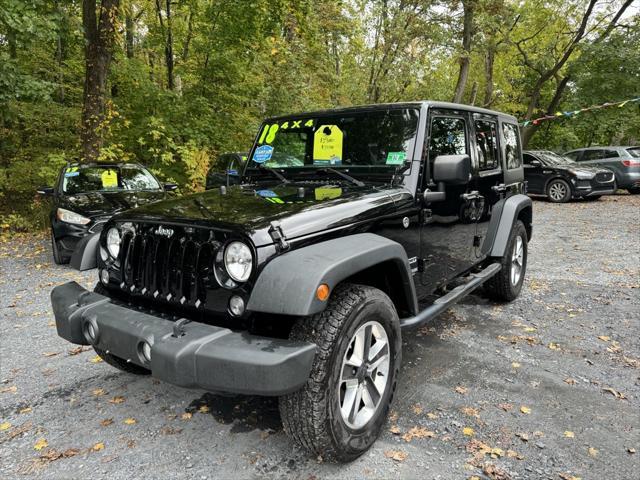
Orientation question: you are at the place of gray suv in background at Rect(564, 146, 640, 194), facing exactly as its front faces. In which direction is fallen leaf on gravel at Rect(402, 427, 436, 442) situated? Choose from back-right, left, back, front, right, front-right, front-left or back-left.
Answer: back-left

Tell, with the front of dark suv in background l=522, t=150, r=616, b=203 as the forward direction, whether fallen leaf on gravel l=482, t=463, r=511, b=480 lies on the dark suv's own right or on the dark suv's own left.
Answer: on the dark suv's own right

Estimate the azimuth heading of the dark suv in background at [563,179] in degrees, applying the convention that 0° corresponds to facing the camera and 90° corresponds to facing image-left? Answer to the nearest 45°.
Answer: approximately 315°

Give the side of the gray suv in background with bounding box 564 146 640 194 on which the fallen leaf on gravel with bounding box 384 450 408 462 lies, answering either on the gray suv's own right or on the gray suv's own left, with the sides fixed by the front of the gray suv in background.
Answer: on the gray suv's own left

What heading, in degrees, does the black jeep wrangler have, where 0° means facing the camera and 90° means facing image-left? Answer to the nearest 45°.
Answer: approximately 45°

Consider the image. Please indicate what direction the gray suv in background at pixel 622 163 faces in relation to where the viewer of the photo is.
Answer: facing away from the viewer and to the left of the viewer

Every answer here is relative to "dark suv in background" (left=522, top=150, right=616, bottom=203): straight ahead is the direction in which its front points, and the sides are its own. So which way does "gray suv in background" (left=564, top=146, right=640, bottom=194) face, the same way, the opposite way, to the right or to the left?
the opposite way

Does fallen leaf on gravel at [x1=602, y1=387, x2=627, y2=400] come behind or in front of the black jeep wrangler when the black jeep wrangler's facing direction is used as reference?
behind

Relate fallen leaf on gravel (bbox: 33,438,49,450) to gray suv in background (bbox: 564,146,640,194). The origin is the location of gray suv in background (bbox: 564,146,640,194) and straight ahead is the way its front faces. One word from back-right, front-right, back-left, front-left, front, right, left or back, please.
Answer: back-left

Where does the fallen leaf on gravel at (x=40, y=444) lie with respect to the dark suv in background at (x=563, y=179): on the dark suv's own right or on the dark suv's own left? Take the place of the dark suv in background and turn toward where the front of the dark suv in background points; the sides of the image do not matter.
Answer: on the dark suv's own right
